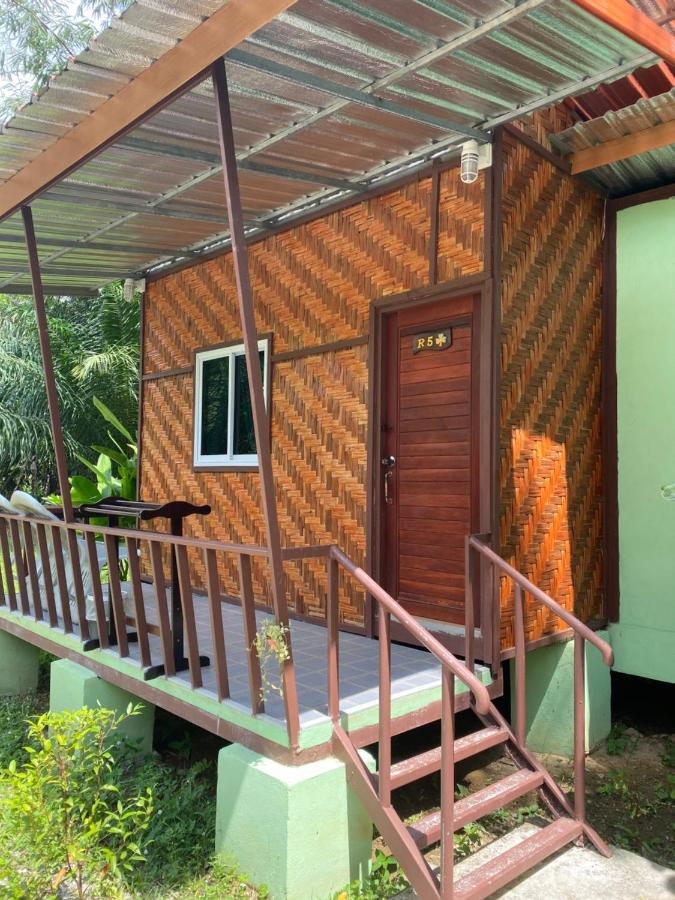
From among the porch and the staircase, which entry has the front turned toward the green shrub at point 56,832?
the porch

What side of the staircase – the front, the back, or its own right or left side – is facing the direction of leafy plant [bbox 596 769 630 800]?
left

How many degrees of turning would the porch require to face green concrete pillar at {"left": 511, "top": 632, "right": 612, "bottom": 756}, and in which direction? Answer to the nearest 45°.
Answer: approximately 135° to its left

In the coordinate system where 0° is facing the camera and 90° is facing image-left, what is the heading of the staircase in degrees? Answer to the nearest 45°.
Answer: approximately 315°

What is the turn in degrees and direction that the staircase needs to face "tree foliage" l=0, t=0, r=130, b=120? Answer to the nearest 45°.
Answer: approximately 180°

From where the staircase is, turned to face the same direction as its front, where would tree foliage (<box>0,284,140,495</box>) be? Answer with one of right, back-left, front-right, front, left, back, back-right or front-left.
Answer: back

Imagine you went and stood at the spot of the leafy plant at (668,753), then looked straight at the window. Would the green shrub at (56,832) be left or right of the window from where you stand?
left

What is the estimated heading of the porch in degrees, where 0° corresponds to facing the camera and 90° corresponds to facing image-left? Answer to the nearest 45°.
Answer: approximately 45°

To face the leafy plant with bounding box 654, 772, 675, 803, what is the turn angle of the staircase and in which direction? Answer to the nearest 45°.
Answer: approximately 90° to its left
